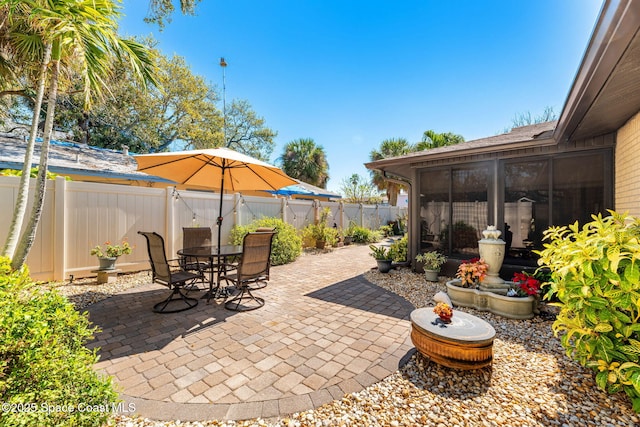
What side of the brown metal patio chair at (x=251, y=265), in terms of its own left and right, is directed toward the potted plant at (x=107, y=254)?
front

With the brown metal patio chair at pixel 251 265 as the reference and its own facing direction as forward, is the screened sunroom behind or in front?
behind

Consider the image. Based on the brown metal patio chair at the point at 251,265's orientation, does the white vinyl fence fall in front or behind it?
in front

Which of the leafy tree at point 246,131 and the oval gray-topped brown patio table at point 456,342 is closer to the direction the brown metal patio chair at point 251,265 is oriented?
the leafy tree

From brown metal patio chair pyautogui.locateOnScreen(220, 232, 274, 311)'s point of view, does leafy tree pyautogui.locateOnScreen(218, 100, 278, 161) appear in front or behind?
in front

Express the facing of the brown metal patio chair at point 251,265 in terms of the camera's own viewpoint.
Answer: facing away from the viewer and to the left of the viewer

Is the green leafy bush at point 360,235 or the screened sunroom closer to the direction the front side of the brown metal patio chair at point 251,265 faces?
the green leafy bush

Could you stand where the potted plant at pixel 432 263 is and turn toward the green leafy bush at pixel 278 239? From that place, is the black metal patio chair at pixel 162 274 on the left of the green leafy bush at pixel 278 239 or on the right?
left

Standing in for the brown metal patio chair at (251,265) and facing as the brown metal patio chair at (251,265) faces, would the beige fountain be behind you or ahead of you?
behind

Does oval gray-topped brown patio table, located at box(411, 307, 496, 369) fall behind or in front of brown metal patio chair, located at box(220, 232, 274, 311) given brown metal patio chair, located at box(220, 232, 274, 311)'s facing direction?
behind

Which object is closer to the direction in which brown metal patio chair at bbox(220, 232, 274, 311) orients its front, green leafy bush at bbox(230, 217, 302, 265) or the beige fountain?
the green leafy bush

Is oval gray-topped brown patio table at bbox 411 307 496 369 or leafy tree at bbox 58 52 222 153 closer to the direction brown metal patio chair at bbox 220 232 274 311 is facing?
the leafy tree

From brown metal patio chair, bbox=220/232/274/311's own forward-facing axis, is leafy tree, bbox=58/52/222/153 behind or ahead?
ahead

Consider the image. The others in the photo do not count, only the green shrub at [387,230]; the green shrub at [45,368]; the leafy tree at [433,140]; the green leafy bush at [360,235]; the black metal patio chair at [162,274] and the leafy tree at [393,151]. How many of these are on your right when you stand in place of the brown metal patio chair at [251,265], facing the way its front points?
4

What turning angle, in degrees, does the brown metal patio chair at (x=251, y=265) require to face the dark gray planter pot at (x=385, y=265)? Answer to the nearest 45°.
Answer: approximately 90° to its right
